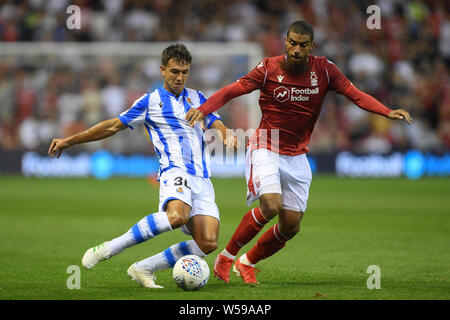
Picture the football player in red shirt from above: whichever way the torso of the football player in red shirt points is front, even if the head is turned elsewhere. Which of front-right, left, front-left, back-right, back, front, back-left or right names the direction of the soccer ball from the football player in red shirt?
front-right

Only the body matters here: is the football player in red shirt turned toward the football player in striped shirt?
no

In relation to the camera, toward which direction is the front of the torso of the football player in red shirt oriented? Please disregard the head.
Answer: toward the camera
